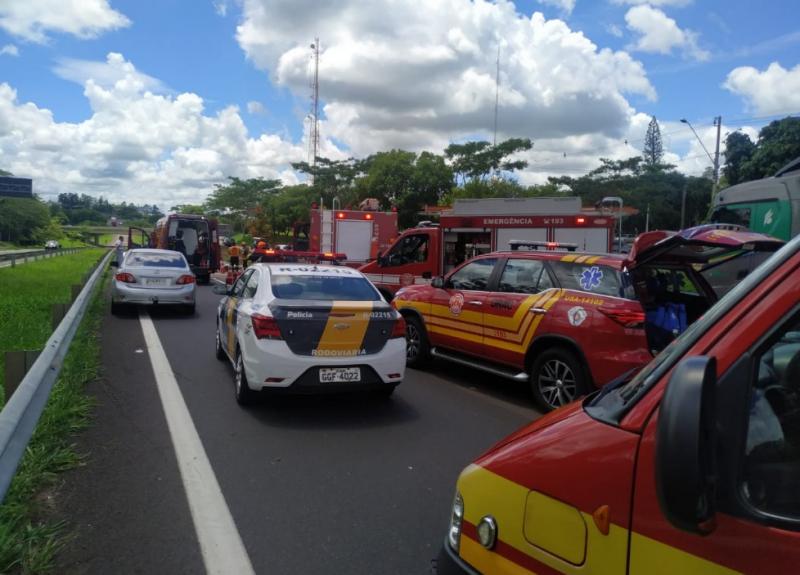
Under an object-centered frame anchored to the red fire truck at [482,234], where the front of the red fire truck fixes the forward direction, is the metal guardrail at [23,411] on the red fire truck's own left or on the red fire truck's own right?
on the red fire truck's own left

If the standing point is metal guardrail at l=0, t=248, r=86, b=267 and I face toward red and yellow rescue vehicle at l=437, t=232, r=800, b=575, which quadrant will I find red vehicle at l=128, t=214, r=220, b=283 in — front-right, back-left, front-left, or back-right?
front-left

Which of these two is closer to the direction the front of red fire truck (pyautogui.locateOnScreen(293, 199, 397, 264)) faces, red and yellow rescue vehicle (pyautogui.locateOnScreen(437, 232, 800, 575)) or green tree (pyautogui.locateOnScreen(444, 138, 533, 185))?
the green tree

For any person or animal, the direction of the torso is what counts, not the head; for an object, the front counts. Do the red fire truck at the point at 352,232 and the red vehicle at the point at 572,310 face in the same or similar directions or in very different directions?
same or similar directions

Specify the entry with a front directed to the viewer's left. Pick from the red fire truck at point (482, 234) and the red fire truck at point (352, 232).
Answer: the red fire truck at point (482, 234)

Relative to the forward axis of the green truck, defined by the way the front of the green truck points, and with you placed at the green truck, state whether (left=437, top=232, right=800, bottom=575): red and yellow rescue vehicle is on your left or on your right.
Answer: on your left

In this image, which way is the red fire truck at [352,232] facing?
away from the camera

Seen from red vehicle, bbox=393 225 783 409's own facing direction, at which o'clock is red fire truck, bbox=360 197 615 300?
The red fire truck is roughly at 1 o'clock from the red vehicle.

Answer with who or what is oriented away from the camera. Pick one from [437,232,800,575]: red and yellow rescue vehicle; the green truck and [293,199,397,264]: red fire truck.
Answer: the red fire truck

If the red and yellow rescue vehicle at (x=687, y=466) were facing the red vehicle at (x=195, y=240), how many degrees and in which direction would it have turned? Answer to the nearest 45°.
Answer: approximately 45° to its right

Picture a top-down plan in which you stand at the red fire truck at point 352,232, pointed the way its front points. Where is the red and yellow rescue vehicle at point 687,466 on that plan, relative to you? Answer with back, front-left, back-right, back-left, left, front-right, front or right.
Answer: back

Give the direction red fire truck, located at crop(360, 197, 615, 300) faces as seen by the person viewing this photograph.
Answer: facing to the left of the viewer

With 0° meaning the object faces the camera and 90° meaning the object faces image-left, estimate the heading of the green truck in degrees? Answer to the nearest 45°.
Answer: approximately 90°

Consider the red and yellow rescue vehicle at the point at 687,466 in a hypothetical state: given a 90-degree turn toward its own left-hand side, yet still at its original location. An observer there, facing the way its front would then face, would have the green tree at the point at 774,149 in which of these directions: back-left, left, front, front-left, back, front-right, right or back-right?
back

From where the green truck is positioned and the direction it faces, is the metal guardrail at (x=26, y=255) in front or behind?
in front

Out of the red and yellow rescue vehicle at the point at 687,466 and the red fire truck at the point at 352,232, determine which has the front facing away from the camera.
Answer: the red fire truck
